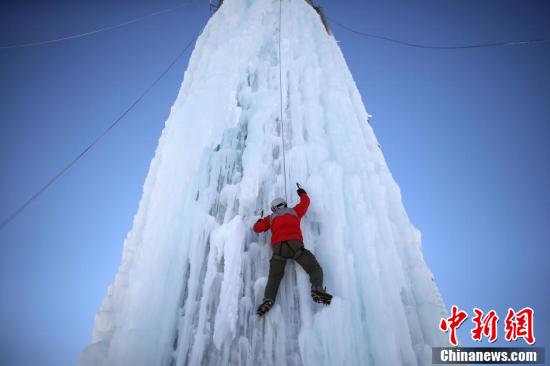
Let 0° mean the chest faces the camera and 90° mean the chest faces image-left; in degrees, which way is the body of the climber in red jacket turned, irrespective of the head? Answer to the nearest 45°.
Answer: approximately 180°
